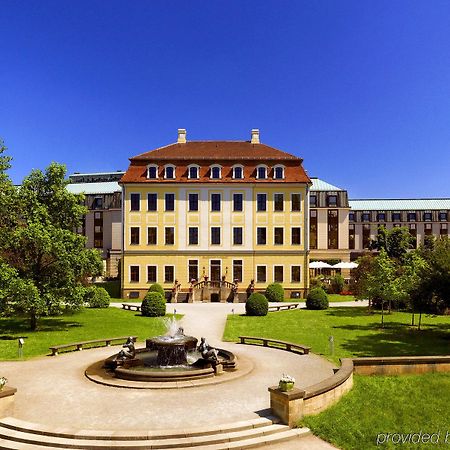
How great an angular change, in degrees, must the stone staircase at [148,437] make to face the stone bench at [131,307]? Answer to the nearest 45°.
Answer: approximately 180°

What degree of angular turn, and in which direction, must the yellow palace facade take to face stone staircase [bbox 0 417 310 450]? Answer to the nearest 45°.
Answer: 0° — it already faces it

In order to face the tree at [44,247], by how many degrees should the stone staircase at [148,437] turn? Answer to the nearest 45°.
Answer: approximately 180°

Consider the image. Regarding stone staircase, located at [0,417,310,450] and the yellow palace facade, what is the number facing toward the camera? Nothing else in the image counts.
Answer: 2

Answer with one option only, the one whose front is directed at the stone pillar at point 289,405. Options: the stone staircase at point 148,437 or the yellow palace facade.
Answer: the yellow palace facade

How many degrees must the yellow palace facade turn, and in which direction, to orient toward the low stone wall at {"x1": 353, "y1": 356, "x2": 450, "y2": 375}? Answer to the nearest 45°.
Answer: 0° — it already faces it

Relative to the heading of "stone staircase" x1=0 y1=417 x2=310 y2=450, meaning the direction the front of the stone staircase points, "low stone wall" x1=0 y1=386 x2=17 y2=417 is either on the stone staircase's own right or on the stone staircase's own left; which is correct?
on the stone staircase's own right

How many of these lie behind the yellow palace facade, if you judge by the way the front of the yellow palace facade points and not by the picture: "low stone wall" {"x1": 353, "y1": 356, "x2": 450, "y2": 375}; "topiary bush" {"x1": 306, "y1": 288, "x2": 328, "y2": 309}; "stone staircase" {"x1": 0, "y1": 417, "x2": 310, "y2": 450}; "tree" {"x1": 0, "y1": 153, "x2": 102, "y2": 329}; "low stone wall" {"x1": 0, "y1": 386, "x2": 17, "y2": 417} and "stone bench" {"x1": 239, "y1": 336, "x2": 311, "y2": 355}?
0

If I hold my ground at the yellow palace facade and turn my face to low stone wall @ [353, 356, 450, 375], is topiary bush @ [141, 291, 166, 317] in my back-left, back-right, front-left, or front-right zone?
front-right

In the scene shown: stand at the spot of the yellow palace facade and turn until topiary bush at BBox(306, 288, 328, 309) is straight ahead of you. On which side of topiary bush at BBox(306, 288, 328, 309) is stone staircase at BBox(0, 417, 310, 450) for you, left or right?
right

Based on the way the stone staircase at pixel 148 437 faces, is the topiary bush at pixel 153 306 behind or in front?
behind

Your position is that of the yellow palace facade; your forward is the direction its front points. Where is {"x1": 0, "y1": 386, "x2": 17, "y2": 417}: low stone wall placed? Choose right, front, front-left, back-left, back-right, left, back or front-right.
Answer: front

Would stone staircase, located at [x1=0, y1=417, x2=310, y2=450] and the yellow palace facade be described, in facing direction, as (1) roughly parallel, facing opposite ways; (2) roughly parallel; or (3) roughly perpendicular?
roughly parallel

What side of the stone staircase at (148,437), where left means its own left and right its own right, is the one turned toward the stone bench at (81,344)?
back

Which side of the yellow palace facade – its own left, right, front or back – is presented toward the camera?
front
